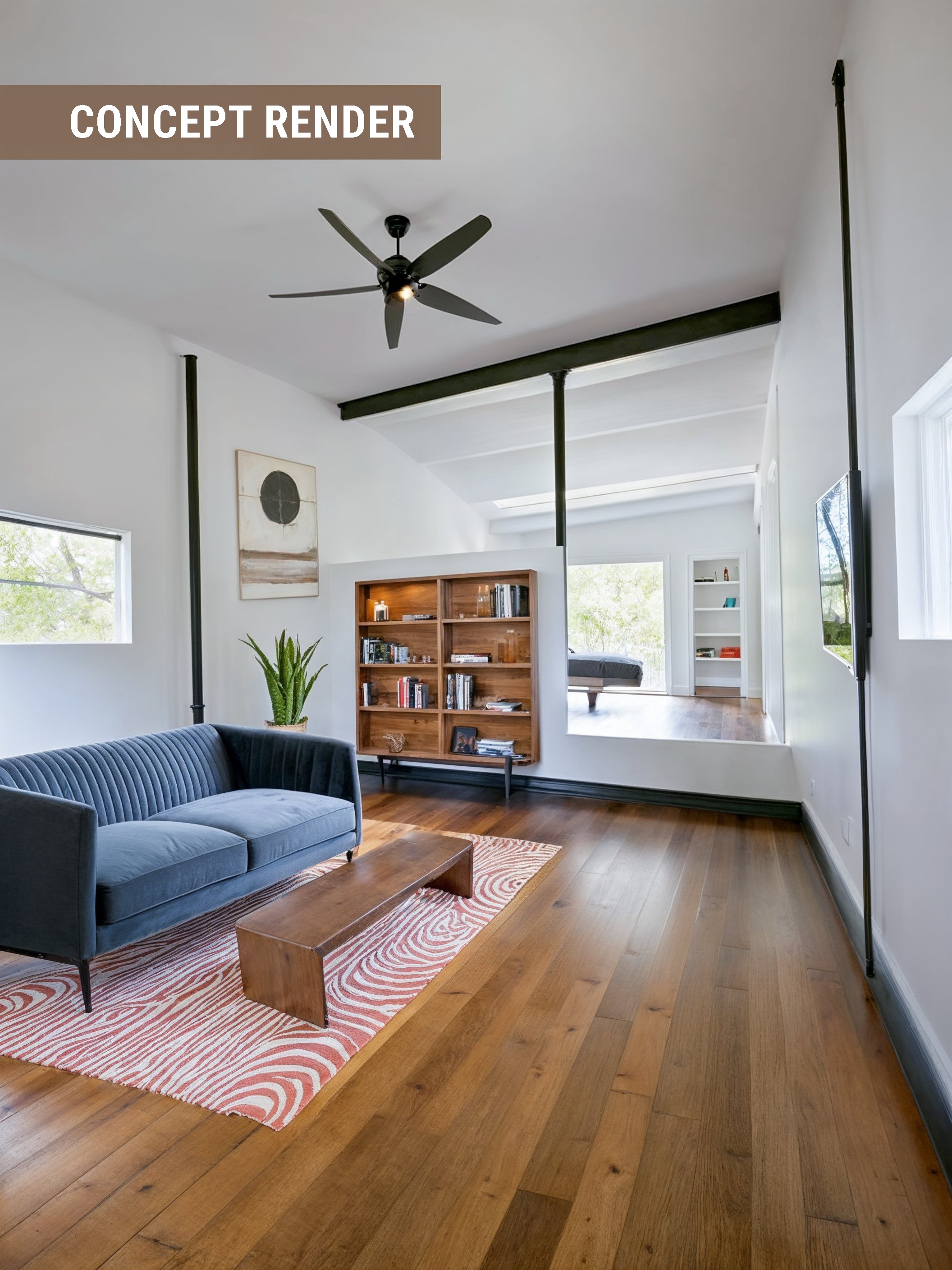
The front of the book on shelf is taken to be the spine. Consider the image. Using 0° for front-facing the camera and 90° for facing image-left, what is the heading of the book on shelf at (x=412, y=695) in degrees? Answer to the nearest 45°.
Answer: approximately 0°

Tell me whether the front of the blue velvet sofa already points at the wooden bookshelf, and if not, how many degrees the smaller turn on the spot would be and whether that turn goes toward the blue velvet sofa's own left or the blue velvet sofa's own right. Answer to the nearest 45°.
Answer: approximately 90° to the blue velvet sofa's own left

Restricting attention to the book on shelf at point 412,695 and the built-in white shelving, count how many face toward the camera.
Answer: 2

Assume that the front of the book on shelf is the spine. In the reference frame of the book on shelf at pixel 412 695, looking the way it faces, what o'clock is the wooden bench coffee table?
The wooden bench coffee table is roughly at 12 o'clock from the book on shelf.

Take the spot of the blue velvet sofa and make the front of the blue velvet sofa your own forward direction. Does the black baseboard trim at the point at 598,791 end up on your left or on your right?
on your left

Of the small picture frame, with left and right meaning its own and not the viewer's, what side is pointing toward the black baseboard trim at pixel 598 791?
left

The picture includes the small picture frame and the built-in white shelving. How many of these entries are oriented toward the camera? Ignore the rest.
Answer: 2

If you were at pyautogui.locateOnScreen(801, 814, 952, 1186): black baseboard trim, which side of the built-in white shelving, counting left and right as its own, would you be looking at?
front

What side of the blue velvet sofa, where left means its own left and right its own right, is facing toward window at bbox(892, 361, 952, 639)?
front

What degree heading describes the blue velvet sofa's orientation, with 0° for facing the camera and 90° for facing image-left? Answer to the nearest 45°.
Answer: approximately 315°

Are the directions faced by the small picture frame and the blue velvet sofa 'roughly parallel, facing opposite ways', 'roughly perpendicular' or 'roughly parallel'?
roughly perpendicular

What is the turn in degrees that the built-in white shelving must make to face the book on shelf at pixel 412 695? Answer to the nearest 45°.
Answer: approximately 45° to its right

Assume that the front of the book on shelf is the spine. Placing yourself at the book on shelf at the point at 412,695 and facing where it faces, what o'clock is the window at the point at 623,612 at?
The window is roughly at 7 o'clock from the book on shelf.
